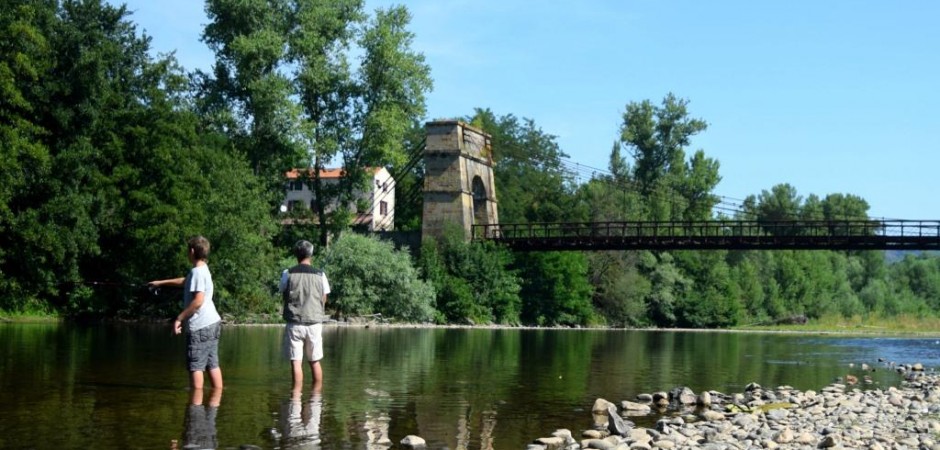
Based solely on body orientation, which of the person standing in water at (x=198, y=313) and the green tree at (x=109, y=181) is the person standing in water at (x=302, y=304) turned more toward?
the green tree

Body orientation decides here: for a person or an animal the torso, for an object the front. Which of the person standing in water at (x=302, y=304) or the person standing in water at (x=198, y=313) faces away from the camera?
the person standing in water at (x=302, y=304)

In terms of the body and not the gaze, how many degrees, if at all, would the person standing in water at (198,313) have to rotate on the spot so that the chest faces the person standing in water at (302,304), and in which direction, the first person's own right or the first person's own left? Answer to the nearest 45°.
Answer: approximately 135° to the first person's own right

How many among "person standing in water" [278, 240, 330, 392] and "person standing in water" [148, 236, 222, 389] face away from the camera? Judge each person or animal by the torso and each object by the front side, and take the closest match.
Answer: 1

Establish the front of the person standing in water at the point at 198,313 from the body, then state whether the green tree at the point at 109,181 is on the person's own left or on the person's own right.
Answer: on the person's own right

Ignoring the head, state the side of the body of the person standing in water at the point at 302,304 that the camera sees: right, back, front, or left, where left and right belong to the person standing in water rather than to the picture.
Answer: back

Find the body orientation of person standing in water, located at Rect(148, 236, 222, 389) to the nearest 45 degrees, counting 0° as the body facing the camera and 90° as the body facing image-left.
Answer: approximately 90°

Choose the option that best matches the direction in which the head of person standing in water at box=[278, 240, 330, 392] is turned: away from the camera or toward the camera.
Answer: away from the camera

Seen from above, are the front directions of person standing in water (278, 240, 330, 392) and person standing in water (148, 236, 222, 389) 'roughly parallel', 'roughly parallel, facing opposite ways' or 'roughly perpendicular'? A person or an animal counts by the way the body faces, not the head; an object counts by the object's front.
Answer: roughly perpendicular

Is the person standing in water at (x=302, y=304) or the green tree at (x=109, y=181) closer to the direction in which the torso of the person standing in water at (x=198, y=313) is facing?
the green tree

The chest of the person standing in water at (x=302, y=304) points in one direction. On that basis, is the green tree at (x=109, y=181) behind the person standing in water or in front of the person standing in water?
in front
